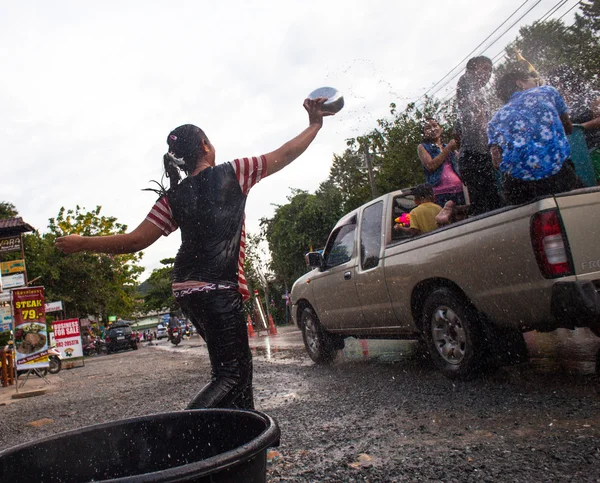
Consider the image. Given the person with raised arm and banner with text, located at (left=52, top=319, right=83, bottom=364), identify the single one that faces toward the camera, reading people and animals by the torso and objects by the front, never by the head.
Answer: the banner with text

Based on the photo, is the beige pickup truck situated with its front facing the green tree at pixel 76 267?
yes

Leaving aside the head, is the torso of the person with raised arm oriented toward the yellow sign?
no

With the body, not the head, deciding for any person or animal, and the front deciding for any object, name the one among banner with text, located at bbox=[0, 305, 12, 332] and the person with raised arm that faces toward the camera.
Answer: the banner with text

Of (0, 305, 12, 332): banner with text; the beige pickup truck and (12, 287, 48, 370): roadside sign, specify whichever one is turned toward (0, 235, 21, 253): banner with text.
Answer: the beige pickup truck

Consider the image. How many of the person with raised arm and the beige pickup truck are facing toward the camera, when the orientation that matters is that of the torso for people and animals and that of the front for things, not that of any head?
0

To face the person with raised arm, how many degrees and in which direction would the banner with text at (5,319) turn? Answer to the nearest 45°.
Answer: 0° — it already faces them

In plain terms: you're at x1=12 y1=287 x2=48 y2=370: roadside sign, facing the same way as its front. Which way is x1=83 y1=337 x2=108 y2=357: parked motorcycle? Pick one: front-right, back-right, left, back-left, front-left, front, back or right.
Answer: back

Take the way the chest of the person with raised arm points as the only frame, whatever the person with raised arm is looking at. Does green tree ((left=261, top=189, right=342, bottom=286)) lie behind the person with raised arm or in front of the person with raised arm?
in front

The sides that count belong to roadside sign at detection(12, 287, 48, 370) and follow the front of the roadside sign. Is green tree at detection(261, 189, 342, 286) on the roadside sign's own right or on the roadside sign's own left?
on the roadside sign's own left

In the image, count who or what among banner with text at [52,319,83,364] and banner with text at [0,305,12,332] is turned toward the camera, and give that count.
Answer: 2

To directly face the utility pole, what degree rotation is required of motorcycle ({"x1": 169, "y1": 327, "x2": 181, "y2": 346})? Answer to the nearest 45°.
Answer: approximately 90° to its right

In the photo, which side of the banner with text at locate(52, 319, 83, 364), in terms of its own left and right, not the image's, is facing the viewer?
front

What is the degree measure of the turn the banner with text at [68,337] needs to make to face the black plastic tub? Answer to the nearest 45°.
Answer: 0° — it already faces it

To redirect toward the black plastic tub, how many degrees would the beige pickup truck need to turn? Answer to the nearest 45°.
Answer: approximately 90° to its left

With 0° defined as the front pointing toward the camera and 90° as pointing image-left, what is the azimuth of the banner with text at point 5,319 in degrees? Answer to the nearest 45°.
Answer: approximately 0°

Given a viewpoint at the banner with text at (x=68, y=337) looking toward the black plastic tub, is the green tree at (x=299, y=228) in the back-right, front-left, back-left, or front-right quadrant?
back-left
